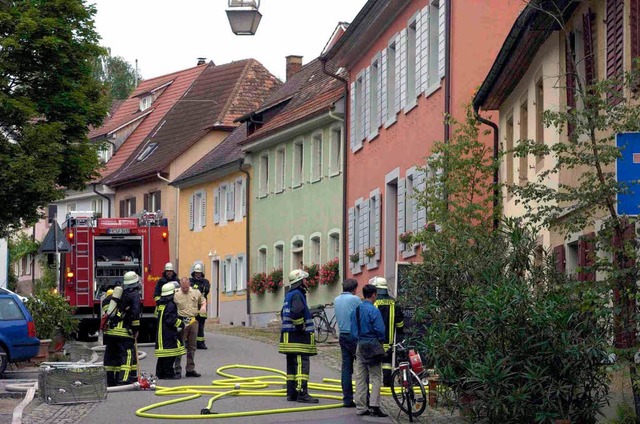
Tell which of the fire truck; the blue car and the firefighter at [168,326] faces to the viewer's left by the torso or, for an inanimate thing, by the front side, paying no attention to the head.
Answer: the blue car

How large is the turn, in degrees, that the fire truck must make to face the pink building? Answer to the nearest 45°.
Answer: approximately 90° to its right

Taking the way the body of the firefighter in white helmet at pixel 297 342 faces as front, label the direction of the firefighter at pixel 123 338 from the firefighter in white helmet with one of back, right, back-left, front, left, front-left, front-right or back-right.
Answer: back-left

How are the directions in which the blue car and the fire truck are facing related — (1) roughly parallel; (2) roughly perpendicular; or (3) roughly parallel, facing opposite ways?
roughly perpendicular

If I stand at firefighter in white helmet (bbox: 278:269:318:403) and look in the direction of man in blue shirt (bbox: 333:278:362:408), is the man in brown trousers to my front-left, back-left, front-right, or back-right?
back-left

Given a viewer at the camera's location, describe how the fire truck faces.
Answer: facing away from the viewer

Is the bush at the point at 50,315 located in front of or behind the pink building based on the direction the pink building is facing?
in front

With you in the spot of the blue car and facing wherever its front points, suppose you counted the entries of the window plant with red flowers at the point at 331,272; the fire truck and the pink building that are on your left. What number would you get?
0

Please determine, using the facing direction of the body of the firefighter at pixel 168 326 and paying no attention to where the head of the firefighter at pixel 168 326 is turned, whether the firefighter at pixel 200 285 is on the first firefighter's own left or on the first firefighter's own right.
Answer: on the first firefighter's own left

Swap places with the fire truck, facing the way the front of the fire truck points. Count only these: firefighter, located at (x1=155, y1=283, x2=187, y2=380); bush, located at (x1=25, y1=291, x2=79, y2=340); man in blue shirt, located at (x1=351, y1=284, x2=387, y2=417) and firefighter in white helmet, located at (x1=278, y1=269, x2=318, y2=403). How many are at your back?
4
